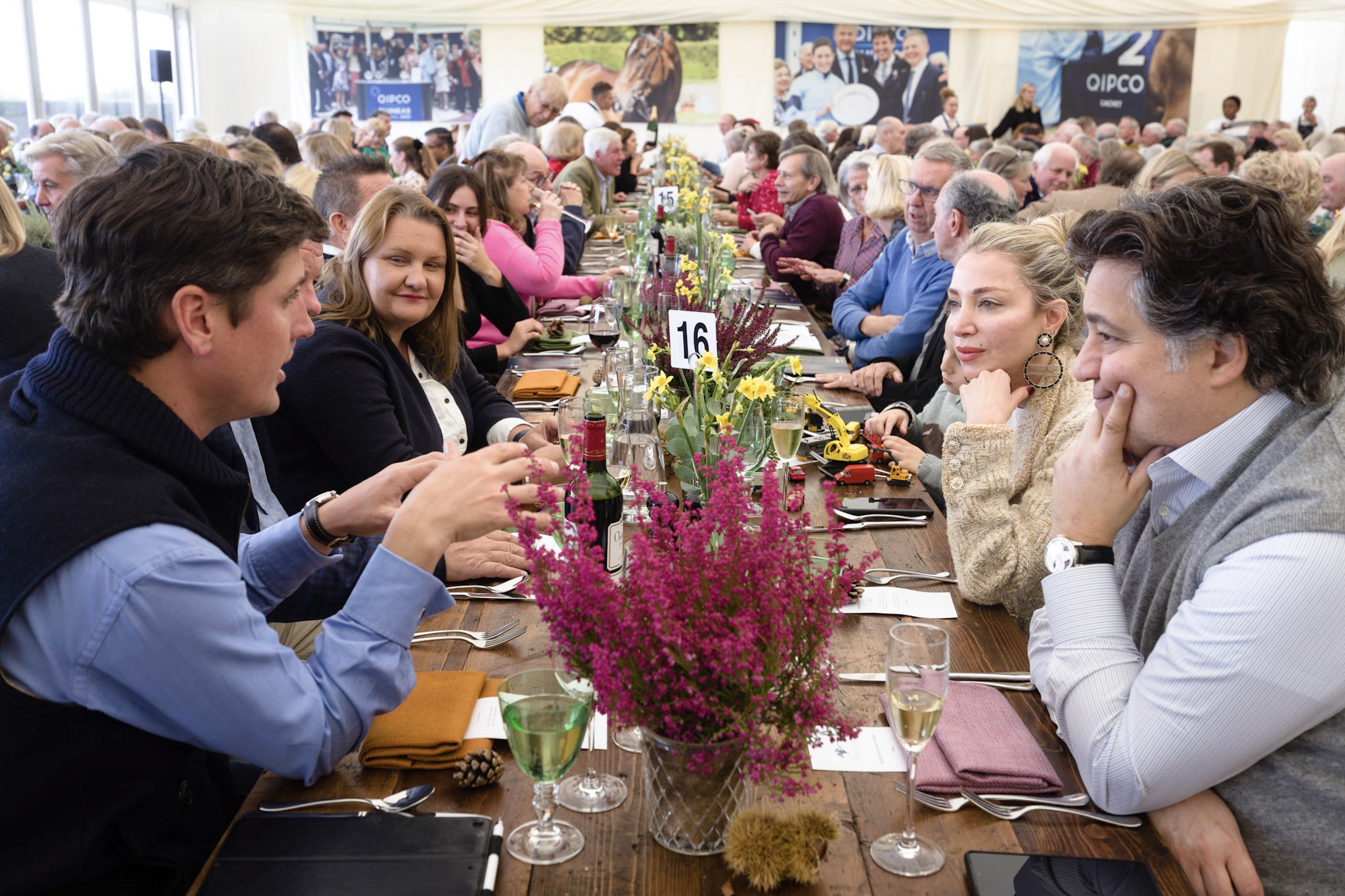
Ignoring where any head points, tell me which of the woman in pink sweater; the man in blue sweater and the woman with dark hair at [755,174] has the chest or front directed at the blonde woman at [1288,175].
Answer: the woman in pink sweater

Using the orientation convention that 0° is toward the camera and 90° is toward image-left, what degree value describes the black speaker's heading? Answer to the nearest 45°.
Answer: approximately 315°

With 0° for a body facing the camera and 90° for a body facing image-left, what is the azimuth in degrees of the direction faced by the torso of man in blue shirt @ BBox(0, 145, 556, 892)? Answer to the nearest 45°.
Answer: approximately 270°

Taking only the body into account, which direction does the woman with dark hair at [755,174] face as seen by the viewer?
to the viewer's left

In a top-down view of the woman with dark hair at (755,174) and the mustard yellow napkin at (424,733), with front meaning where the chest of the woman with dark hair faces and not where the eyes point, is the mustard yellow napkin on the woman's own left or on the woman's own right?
on the woman's own left

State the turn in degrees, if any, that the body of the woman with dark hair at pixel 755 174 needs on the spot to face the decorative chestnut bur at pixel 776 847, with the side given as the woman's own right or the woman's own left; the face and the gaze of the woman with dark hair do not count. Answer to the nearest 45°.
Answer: approximately 90° to the woman's own left

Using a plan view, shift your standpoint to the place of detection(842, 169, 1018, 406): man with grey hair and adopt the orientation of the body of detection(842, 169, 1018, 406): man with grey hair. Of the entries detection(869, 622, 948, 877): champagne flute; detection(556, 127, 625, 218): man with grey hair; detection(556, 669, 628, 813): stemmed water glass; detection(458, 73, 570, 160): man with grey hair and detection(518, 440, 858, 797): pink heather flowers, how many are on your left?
3

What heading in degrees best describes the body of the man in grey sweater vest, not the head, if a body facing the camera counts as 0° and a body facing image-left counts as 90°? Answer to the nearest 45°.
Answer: approximately 90°

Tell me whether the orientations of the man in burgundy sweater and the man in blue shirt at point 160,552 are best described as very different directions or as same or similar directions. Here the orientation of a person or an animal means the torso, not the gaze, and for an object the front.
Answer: very different directions

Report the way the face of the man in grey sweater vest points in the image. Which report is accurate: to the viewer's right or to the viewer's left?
to the viewer's left

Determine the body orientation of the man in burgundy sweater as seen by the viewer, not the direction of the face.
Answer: to the viewer's left

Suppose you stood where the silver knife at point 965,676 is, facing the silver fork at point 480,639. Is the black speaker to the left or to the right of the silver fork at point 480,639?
right

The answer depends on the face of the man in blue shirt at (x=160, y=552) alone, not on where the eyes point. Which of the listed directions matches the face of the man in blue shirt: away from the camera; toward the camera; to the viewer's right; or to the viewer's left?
to the viewer's right

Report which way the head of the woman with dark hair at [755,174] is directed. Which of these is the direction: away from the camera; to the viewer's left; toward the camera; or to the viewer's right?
to the viewer's left

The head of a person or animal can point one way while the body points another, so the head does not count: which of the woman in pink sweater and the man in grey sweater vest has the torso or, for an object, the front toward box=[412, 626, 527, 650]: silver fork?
the man in grey sweater vest

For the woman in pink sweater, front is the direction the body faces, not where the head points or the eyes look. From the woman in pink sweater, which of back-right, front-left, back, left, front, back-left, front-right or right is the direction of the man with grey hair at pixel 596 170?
left
